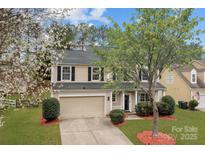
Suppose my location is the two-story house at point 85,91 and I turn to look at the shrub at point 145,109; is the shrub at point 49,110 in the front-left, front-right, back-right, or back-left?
back-right

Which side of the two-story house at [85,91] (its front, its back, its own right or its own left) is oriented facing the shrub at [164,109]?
left

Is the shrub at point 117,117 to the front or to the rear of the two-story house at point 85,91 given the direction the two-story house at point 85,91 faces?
to the front

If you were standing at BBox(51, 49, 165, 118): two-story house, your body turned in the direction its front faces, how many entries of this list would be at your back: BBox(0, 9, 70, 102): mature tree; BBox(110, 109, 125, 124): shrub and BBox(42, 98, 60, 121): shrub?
0

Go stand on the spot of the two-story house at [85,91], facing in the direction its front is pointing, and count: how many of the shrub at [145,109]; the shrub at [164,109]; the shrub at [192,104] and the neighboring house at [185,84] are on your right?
0

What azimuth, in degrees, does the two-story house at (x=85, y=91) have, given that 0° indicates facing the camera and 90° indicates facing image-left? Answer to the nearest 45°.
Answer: approximately 0°

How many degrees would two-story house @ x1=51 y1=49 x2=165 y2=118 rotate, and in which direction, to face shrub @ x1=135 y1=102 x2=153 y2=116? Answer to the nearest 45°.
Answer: approximately 90° to its left

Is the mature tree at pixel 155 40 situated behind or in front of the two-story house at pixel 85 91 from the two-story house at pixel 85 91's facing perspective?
in front

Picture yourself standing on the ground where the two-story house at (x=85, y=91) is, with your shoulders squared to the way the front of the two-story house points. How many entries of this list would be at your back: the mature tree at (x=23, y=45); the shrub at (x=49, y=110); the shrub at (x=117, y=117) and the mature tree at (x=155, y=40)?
0

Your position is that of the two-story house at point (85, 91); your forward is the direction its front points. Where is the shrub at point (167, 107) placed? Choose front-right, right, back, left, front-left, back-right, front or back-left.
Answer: left

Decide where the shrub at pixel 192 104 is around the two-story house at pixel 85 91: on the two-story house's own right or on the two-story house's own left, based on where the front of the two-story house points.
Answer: on the two-story house's own left

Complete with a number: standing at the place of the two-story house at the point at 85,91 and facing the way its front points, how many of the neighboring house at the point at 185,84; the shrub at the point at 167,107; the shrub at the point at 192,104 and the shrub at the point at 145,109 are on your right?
0

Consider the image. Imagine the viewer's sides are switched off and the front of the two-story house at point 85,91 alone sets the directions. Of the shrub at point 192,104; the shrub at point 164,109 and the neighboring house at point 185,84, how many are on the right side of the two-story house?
0

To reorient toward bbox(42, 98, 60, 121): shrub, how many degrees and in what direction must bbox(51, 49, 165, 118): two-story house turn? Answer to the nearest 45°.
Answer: approximately 45° to its right
